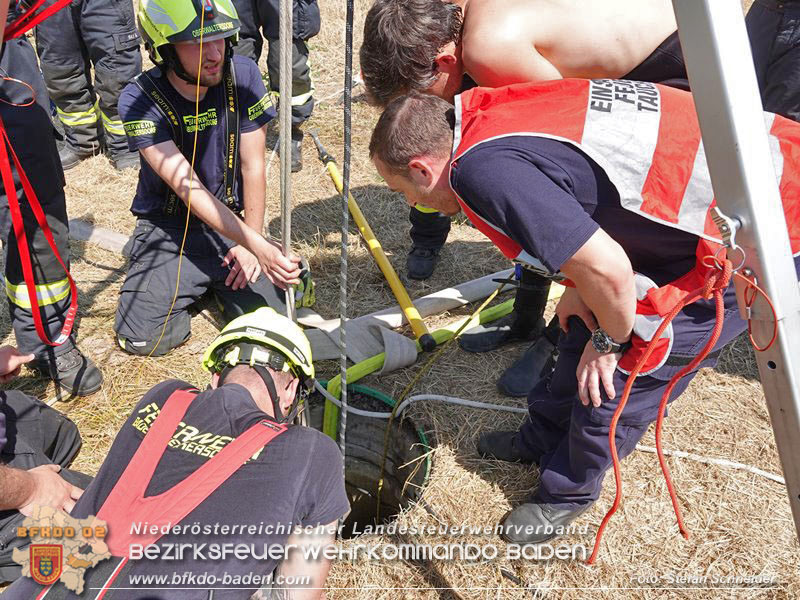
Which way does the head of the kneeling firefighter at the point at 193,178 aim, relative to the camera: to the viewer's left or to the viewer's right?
to the viewer's right

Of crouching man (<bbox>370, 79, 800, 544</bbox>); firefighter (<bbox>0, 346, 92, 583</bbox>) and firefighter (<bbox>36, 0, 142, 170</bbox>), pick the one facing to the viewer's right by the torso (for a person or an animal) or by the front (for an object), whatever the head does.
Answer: firefighter (<bbox>0, 346, 92, 583</bbox>)

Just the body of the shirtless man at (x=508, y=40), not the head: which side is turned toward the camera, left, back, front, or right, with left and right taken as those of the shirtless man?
left

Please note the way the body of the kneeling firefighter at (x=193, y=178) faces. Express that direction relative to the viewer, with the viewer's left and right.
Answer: facing the viewer and to the right of the viewer

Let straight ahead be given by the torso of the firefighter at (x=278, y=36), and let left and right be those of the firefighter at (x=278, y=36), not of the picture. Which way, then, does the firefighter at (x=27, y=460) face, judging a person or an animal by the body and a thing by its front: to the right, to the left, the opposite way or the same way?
to the left

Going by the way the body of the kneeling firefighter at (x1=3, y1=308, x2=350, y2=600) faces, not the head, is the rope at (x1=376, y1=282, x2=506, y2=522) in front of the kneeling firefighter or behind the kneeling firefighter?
in front

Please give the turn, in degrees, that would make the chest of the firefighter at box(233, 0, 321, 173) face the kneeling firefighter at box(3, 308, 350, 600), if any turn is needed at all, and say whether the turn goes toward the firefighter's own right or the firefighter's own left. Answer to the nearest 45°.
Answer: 0° — they already face them

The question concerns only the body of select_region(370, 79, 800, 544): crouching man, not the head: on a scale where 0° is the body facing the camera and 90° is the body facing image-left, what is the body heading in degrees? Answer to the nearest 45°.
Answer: approximately 90°

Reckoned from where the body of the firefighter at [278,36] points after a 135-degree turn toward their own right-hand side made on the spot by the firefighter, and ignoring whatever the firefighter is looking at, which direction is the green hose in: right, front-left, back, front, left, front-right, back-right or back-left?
back-left

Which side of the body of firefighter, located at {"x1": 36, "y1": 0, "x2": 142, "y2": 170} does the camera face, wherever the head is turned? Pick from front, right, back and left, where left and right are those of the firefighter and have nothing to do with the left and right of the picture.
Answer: front
